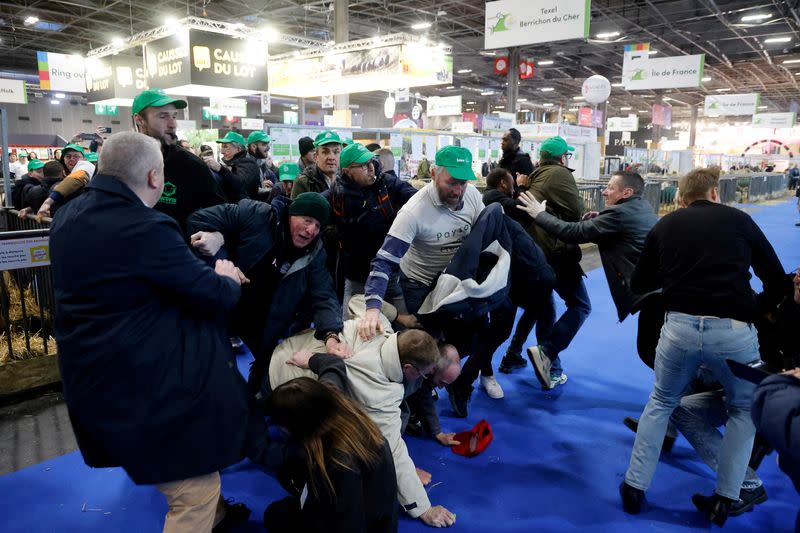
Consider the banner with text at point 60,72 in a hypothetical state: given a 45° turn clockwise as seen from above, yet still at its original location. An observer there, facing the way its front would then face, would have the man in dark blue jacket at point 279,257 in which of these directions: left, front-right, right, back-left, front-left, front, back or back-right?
front-left

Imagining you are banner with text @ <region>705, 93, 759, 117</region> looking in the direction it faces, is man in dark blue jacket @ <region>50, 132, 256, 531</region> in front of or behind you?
in front

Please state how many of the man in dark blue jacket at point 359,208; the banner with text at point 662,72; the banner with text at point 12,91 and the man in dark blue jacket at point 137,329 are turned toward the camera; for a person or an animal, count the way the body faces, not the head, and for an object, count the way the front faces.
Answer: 3

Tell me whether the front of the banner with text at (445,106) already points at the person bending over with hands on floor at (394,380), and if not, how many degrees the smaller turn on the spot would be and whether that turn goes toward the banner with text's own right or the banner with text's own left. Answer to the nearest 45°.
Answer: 0° — it already faces them

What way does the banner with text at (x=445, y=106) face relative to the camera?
toward the camera

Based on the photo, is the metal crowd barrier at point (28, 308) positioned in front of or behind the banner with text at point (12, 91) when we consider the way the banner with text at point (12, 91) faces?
in front

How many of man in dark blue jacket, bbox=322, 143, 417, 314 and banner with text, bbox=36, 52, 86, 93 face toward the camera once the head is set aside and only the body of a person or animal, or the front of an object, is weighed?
2

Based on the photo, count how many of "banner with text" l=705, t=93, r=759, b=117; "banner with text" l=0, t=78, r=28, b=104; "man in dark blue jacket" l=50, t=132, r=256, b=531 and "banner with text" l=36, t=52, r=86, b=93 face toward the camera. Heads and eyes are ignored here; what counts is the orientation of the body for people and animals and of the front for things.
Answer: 3

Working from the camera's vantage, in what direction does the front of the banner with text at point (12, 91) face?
facing the viewer

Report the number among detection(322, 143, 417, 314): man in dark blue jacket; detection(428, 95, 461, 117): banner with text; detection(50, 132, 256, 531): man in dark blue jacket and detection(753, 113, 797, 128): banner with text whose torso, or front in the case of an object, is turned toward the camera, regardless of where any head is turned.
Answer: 3

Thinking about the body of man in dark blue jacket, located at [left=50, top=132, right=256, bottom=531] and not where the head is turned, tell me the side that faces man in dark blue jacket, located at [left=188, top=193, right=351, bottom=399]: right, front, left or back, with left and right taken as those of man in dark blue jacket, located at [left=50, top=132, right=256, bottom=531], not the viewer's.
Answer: front

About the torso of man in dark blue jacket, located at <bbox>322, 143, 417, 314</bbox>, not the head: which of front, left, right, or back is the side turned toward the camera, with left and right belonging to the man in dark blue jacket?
front

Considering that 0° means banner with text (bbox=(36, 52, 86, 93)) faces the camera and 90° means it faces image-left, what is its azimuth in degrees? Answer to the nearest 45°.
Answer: approximately 0°

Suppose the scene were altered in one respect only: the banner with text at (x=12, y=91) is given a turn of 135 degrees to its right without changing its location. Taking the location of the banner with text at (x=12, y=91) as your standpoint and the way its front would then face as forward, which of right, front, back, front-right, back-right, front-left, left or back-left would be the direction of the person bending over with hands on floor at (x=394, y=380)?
back-left
